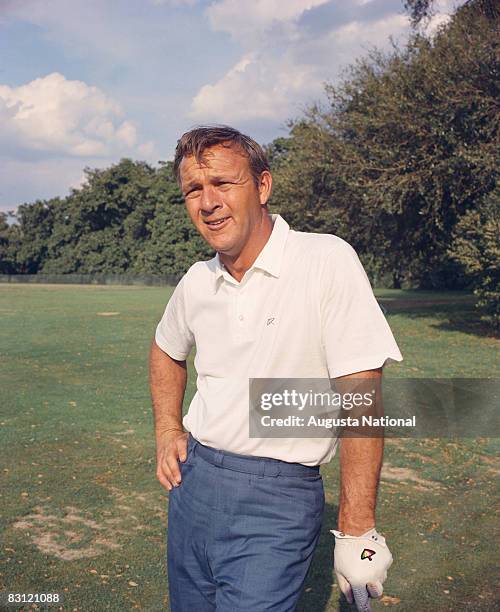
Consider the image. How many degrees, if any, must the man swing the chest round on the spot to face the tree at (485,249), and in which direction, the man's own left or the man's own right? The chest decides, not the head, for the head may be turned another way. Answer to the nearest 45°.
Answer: approximately 135° to the man's own right

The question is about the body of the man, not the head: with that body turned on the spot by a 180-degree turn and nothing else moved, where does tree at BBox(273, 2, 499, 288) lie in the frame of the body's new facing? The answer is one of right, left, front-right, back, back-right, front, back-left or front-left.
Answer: front-left

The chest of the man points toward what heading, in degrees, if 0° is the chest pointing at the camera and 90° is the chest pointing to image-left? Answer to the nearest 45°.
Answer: approximately 45°
